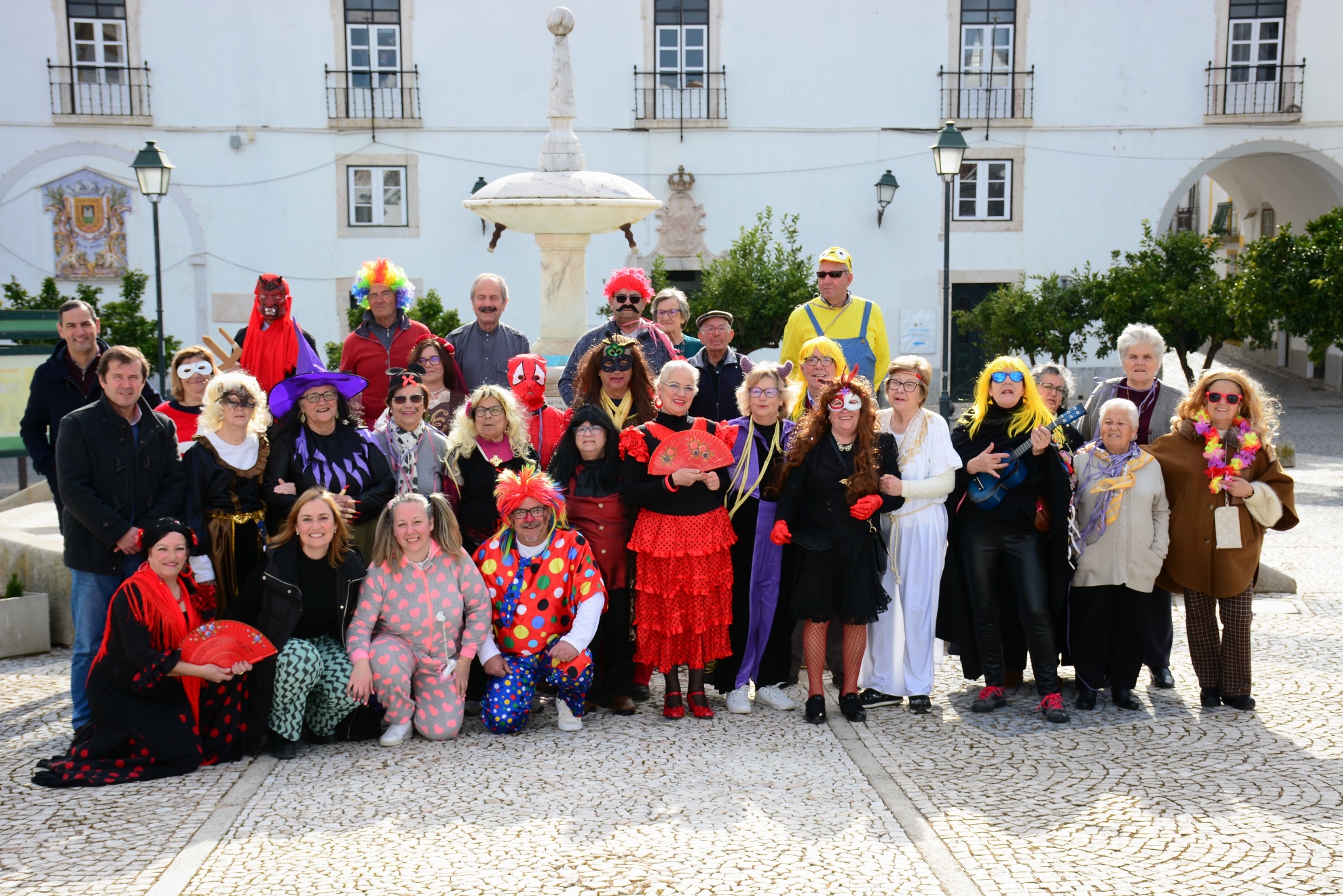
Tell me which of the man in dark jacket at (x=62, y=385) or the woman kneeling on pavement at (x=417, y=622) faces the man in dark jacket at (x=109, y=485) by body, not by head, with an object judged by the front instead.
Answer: the man in dark jacket at (x=62, y=385)

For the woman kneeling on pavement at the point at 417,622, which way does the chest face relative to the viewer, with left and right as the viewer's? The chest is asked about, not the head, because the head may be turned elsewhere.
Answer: facing the viewer

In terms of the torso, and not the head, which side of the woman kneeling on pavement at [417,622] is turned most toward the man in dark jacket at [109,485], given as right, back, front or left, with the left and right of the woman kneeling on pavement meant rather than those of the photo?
right

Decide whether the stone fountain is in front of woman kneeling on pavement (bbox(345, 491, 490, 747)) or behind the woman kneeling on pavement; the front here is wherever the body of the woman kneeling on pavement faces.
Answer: behind

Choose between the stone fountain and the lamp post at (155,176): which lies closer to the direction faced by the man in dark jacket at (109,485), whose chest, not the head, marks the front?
the stone fountain

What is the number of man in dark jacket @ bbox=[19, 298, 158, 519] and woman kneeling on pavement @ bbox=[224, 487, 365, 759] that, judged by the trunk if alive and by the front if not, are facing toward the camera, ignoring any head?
2

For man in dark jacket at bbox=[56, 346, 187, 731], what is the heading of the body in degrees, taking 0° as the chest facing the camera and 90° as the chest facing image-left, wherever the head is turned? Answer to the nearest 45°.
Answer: approximately 315°

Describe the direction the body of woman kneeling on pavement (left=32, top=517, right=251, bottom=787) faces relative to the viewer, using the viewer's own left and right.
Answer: facing the viewer and to the right of the viewer

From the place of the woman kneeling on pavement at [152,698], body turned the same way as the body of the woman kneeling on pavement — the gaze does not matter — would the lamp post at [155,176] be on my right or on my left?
on my left

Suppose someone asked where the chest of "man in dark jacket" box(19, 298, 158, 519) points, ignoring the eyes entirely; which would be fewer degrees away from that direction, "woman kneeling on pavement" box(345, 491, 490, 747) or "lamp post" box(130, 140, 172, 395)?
the woman kneeling on pavement

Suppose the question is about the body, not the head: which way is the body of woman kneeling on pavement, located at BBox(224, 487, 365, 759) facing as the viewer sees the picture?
toward the camera

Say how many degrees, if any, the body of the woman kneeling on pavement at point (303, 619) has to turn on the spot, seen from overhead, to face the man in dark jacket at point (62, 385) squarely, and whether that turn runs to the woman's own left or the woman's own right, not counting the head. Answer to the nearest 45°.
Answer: approximately 135° to the woman's own right

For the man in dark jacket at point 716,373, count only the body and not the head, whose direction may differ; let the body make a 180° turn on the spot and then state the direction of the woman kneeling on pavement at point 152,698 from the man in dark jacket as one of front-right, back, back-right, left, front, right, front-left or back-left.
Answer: back-left
